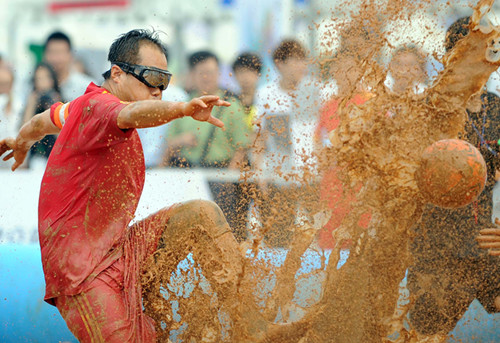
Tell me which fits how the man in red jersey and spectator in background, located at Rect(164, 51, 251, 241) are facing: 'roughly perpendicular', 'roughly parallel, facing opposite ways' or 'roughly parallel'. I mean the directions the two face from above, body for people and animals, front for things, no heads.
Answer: roughly perpendicular

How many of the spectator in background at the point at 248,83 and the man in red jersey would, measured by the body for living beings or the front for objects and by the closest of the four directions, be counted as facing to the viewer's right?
1

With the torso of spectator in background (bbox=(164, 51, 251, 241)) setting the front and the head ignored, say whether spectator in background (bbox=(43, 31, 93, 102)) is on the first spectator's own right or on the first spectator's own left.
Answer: on the first spectator's own right

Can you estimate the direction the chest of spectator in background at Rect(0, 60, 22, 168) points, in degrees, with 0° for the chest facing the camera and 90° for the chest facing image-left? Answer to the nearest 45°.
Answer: approximately 0°

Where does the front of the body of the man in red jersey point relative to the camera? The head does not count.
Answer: to the viewer's right

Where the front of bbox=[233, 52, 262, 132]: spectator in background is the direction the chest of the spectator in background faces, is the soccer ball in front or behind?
in front

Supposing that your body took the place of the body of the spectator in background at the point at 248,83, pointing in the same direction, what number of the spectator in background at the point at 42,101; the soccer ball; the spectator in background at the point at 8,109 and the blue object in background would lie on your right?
3

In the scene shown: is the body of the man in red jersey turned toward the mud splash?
yes

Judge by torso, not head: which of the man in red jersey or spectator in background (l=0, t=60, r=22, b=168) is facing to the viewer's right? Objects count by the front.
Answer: the man in red jersey

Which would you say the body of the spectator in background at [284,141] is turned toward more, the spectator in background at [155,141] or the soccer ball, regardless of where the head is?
the soccer ball

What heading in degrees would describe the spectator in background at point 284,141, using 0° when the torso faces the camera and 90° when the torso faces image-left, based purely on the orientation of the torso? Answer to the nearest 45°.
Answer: approximately 0°

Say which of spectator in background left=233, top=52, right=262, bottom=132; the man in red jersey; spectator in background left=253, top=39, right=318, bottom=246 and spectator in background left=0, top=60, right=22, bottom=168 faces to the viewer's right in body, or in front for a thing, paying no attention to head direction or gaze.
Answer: the man in red jersey

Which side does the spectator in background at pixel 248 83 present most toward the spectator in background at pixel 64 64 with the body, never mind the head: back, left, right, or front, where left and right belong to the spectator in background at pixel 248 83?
right
